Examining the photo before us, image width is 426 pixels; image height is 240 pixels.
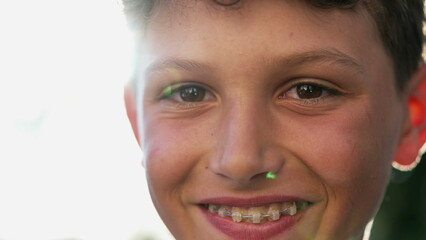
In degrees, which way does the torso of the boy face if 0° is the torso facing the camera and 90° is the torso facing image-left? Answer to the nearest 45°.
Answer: approximately 0°
